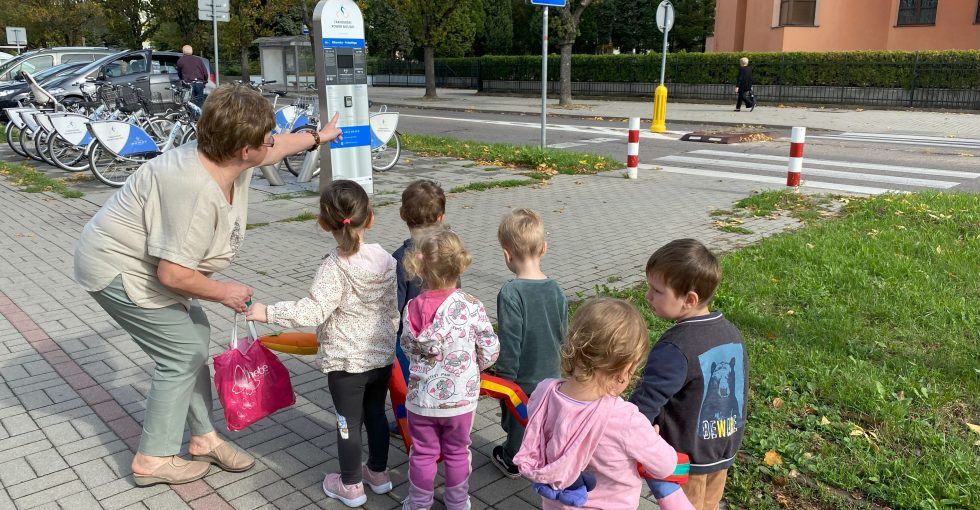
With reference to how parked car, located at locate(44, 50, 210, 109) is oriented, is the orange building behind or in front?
behind

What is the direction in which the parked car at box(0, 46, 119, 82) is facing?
to the viewer's left

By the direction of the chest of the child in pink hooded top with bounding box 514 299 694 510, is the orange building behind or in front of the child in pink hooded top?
in front

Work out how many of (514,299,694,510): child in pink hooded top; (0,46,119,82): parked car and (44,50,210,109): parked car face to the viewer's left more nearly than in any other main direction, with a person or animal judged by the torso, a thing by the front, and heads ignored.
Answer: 2

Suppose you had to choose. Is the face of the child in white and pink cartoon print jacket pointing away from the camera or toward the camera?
away from the camera

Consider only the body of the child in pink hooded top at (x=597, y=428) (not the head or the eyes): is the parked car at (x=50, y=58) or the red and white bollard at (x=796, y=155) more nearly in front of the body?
the red and white bollard

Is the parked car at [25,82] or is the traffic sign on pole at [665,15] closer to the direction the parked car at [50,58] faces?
the parked car

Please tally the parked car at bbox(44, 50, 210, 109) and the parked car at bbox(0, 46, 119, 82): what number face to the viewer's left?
2

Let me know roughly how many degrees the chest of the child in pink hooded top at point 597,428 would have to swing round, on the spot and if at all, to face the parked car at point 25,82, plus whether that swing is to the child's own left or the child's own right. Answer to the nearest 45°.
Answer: approximately 90° to the child's own left

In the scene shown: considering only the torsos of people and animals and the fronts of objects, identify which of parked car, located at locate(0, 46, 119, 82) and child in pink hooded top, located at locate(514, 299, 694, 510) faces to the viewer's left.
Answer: the parked car

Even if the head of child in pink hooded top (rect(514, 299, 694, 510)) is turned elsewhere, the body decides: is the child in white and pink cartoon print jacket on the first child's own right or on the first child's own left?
on the first child's own left

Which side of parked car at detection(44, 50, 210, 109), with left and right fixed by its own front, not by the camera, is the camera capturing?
left

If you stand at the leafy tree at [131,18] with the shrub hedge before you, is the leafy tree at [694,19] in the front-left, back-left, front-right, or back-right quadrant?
front-left

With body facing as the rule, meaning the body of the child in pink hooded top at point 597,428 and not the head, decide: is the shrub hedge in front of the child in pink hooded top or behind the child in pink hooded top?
in front

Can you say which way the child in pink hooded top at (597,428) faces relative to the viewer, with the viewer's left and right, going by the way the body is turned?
facing away from the viewer and to the right of the viewer

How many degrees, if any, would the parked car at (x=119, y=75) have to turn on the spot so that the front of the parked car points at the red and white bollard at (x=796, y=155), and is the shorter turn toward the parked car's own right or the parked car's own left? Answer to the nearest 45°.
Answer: approximately 135° to the parked car's own left

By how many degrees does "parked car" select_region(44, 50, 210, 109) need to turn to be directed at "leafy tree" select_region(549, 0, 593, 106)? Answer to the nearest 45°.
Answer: approximately 180°
